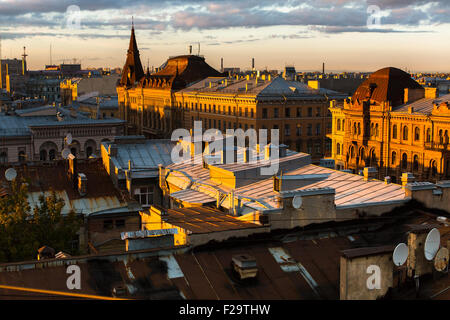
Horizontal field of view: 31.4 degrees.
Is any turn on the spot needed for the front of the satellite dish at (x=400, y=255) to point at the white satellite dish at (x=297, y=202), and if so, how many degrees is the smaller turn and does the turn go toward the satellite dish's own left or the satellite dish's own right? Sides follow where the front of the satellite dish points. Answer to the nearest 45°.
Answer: approximately 90° to the satellite dish's own right

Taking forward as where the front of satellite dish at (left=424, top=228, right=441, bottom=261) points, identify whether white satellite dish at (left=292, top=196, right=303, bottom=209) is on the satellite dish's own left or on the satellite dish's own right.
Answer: on the satellite dish's own right

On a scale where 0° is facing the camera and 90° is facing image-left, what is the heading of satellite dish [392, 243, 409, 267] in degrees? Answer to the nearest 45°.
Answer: approximately 45°

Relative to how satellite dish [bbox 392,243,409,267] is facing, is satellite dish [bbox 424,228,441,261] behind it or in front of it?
behind

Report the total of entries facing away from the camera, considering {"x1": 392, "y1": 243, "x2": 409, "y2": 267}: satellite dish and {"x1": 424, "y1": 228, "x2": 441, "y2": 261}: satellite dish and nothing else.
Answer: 0

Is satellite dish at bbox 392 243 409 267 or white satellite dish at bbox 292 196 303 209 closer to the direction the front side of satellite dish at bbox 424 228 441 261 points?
the satellite dish

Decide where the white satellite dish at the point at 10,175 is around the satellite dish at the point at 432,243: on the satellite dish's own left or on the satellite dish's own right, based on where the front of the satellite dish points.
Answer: on the satellite dish's own right

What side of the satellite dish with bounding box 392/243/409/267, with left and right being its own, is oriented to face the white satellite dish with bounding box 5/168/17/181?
right
